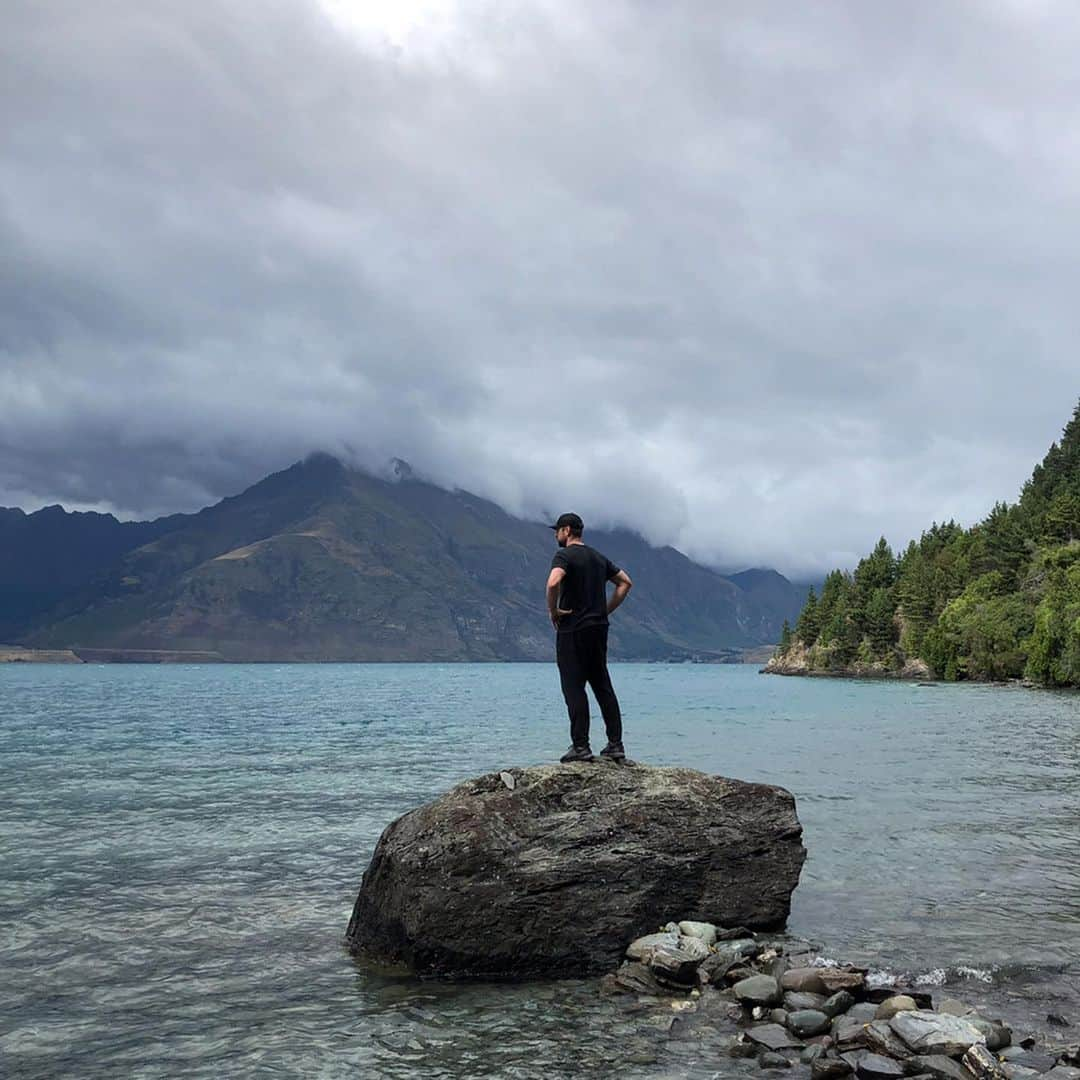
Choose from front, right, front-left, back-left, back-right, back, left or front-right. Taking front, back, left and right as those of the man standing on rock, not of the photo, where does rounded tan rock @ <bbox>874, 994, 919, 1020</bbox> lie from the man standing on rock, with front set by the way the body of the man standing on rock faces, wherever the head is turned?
back

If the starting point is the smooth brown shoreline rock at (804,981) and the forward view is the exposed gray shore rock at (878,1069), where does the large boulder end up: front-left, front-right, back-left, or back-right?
back-right

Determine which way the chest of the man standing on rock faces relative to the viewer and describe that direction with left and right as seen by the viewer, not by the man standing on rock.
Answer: facing away from the viewer and to the left of the viewer

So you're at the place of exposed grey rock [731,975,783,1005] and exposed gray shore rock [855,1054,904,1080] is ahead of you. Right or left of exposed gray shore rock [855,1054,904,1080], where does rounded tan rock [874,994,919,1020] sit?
left

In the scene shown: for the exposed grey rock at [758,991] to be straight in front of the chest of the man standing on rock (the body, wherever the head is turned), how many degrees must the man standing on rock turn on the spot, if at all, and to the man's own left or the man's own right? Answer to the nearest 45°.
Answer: approximately 180°

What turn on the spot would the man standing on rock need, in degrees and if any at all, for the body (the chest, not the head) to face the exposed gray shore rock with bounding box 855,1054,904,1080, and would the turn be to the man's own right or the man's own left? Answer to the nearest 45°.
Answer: approximately 180°

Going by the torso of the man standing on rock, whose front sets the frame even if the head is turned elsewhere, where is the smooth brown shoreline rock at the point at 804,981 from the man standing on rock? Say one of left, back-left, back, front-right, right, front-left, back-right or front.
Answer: back
